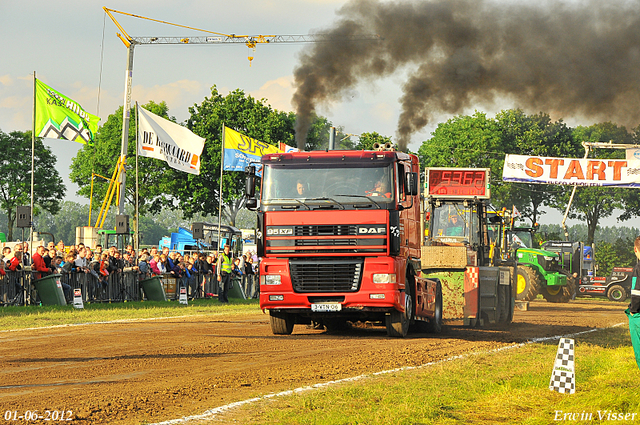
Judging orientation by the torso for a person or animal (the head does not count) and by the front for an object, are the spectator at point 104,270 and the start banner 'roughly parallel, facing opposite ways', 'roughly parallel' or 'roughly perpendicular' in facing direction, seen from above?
roughly perpendicular

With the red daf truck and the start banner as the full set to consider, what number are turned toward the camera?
2

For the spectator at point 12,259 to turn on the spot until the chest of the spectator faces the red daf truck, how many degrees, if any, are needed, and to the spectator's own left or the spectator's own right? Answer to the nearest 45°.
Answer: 0° — they already face it

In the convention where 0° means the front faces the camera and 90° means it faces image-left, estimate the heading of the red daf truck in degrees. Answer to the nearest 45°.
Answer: approximately 0°

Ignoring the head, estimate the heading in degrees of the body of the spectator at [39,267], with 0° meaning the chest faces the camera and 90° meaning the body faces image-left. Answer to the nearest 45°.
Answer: approximately 315°

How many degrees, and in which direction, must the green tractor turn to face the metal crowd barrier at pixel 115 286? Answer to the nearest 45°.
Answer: approximately 90° to its right

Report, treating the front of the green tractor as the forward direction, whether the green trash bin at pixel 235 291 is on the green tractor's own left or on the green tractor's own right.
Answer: on the green tractor's own right

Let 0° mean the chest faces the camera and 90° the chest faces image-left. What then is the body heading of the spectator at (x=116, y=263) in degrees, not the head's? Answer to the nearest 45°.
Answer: approximately 315°

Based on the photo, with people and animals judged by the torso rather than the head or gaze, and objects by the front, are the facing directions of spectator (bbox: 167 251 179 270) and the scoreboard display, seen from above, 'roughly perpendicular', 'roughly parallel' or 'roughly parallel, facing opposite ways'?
roughly perpendicular
